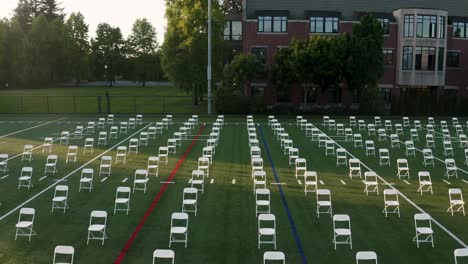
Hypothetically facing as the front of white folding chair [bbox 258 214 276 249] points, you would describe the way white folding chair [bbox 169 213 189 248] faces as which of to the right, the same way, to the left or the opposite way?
the same way

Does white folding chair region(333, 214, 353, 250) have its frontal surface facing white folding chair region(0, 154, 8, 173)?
no

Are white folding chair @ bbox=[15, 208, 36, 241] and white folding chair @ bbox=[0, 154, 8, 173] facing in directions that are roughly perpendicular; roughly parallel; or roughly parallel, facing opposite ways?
roughly parallel

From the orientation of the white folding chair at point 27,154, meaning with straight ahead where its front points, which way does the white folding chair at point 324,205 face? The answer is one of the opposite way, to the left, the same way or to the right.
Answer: the same way

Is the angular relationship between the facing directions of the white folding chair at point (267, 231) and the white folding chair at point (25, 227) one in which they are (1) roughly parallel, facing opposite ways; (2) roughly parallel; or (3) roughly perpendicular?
roughly parallel

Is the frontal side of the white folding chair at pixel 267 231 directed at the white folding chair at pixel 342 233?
no

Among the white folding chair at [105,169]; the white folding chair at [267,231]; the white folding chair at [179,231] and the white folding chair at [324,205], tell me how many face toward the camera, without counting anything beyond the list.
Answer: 4

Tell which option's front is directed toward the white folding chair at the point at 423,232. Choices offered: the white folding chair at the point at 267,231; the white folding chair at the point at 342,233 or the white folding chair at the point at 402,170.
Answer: the white folding chair at the point at 402,170

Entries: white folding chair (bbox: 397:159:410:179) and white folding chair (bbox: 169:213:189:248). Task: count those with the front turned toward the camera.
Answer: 2

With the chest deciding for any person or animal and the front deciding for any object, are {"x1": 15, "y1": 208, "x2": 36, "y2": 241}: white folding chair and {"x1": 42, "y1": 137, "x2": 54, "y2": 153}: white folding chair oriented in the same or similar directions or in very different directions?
same or similar directions

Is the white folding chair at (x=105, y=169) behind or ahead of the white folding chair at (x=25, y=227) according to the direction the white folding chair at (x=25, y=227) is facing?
behind

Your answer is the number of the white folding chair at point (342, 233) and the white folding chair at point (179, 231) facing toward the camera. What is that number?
2

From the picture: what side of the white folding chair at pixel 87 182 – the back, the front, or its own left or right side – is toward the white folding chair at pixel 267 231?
left

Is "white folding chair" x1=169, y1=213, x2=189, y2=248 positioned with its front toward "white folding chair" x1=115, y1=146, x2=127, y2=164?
no

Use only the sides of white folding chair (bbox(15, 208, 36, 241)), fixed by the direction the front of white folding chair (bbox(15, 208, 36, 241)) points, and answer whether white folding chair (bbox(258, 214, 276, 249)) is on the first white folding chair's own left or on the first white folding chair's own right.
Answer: on the first white folding chair's own left
